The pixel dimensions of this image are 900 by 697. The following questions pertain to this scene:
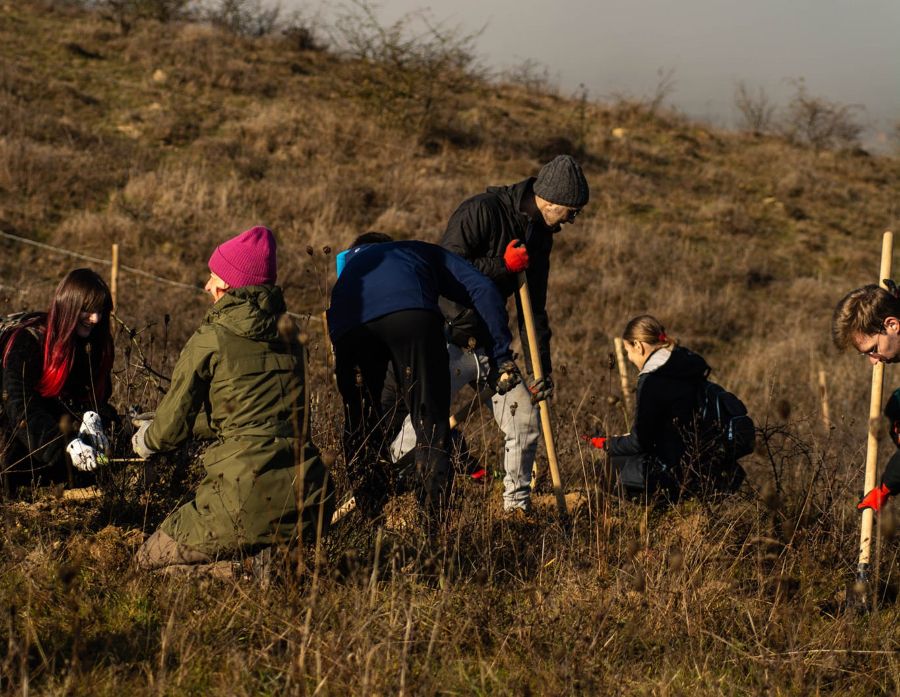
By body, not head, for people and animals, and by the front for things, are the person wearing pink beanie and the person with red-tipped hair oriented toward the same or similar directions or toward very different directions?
very different directions

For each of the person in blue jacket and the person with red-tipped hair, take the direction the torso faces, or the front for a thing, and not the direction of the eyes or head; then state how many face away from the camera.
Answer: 1

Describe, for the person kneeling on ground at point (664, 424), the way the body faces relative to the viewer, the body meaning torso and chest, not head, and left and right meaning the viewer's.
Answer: facing to the left of the viewer

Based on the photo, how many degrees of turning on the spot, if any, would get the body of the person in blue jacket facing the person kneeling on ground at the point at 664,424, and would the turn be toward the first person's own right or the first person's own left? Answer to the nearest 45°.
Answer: approximately 45° to the first person's own right

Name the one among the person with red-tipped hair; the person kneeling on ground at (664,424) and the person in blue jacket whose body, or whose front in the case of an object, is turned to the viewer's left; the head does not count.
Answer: the person kneeling on ground

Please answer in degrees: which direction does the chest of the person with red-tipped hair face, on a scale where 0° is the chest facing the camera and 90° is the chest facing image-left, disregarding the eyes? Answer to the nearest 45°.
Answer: approximately 315°

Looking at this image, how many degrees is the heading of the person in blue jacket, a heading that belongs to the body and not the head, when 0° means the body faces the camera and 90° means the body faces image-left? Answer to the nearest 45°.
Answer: approximately 180°

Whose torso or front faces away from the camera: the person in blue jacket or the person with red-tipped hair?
the person in blue jacket

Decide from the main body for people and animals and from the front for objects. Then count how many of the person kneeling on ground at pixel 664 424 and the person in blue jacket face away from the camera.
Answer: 1

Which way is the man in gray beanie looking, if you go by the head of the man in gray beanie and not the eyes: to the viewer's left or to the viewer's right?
to the viewer's right
